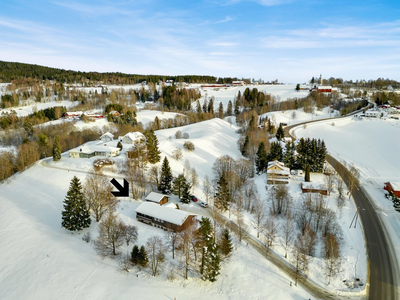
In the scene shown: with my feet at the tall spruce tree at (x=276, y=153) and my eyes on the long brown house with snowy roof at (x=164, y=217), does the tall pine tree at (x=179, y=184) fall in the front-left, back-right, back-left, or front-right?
front-right

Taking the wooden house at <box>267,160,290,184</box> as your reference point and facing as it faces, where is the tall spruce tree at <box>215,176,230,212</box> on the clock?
The tall spruce tree is roughly at 1 o'clock from the wooden house.

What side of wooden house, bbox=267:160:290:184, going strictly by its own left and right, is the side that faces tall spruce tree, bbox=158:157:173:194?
right

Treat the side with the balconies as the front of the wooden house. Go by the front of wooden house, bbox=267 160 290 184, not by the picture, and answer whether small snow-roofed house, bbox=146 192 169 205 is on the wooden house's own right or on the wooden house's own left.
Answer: on the wooden house's own right

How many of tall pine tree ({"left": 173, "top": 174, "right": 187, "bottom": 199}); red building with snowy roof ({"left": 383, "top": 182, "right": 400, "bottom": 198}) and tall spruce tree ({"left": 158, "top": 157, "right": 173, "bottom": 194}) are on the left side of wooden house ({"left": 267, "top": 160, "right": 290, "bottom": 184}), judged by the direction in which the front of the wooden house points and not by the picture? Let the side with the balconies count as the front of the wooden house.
1

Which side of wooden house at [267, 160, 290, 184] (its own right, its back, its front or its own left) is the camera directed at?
front

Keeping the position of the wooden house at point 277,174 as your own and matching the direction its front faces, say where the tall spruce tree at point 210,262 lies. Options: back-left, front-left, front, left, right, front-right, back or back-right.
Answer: front

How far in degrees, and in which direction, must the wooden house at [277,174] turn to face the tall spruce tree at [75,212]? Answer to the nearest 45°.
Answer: approximately 45° to its right

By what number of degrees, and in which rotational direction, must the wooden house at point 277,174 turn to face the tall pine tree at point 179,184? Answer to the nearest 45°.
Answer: approximately 45° to its right

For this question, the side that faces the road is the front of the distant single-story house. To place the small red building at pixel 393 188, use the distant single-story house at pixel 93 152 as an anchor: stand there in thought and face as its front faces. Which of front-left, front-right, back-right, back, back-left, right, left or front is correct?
front-left

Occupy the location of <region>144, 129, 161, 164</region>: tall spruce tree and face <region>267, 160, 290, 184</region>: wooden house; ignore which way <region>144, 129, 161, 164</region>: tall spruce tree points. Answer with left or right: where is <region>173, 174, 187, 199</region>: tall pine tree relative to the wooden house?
right

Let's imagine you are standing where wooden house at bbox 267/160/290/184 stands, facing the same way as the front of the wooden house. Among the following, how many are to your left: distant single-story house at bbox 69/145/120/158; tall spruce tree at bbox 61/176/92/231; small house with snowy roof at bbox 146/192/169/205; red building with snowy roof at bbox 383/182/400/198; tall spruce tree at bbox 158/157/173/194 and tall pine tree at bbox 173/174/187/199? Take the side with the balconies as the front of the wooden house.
1

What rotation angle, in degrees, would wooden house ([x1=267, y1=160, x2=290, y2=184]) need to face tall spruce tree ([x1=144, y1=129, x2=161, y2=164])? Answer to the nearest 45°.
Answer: approximately 90° to its right

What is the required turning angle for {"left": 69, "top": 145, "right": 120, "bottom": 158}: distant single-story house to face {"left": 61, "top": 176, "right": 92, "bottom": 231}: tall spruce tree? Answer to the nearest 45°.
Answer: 0° — it already faces it

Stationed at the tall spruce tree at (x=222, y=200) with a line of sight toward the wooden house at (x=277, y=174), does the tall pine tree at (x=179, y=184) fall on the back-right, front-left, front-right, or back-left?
back-left

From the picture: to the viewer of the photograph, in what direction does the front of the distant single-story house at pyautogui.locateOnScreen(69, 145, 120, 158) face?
facing the viewer

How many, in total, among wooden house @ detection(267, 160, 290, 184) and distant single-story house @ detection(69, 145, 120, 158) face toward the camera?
2
